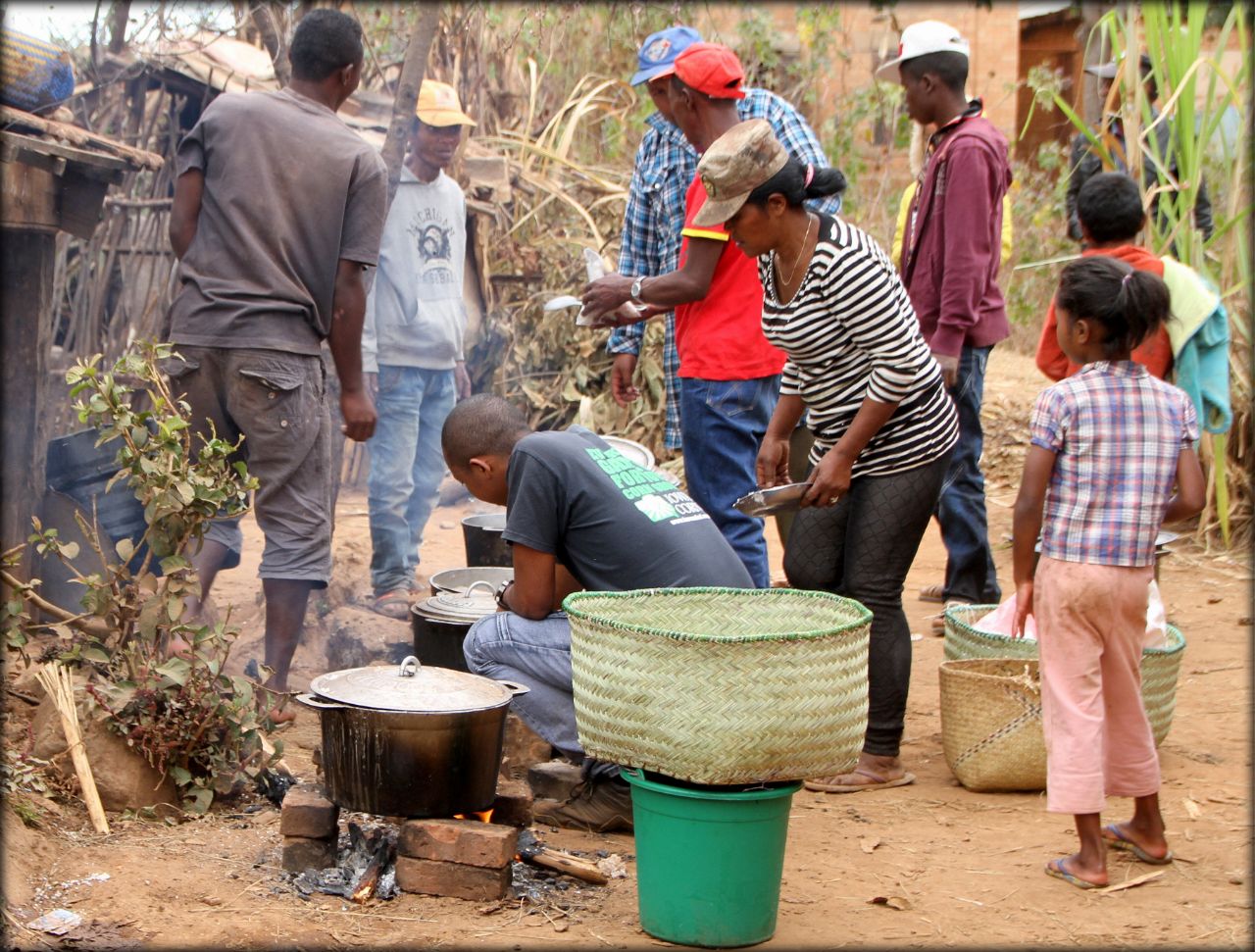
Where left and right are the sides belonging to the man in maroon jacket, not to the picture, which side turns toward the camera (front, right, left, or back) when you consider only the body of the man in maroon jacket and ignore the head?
left

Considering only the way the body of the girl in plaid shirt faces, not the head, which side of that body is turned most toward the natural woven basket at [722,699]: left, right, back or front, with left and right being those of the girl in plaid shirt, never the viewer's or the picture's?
left

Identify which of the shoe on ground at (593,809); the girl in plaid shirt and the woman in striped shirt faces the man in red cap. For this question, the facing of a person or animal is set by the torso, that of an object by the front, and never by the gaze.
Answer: the girl in plaid shirt

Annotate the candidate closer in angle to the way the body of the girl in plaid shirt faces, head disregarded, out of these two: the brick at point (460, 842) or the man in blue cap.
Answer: the man in blue cap

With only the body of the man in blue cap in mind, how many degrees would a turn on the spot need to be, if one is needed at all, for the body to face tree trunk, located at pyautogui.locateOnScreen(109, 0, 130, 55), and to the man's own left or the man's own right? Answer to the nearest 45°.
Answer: approximately 90° to the man's own right

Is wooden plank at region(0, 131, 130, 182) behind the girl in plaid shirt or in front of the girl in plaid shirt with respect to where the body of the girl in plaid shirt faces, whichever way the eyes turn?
in front

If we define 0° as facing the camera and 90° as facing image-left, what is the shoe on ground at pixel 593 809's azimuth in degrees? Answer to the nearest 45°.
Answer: approximately 90°

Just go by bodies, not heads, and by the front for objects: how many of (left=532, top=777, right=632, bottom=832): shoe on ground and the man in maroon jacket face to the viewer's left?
2

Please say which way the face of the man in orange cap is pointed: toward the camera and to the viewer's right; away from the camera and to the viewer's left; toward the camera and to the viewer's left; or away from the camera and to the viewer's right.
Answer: toward the camera and to the viewer's right

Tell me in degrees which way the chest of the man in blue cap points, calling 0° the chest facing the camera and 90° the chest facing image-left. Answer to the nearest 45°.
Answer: approximately 45°

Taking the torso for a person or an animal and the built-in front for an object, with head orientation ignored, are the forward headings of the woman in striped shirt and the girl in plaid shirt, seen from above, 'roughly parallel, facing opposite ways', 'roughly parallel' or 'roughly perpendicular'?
roughly perpendicular

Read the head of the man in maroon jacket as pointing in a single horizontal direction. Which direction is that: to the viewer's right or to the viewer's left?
to the viewer's left

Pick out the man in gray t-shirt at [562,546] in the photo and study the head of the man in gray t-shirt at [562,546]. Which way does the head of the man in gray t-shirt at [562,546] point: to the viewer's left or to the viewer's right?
to the viewer's left

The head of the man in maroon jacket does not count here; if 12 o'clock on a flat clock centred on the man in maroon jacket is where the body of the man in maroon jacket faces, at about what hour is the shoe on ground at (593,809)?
The shoe on ground is roughly at 10 o'clock from the man in maroon jacket.

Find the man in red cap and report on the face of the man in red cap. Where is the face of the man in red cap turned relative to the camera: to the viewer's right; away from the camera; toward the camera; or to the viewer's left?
to the viewer's left
